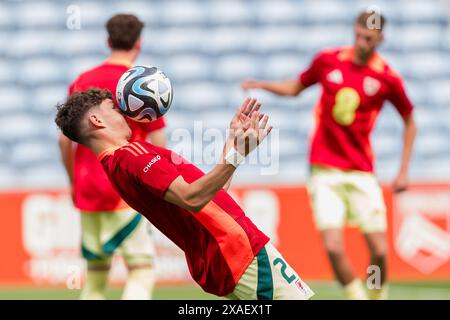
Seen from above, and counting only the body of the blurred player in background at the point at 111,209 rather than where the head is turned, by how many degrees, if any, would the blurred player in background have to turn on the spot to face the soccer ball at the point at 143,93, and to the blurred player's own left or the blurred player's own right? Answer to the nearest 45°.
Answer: approximately 135° to the blurred player's own right

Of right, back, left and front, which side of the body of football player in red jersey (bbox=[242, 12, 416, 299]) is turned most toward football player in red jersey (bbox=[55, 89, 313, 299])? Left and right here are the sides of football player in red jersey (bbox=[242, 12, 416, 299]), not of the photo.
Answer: front

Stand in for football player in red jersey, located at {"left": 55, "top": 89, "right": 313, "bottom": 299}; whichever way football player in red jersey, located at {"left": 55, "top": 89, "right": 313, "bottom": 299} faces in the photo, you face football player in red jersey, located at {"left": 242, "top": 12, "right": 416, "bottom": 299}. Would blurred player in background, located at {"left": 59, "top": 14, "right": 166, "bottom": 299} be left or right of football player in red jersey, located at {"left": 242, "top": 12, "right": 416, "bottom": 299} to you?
left

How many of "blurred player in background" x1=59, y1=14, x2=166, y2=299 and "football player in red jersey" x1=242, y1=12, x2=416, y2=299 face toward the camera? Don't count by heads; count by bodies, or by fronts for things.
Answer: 1

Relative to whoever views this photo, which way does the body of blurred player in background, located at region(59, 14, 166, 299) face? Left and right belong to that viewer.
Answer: facing away from the viewer and to the right of the viewer

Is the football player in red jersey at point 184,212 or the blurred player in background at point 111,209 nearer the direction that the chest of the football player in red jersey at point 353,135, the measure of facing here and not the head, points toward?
the football player in red jersey

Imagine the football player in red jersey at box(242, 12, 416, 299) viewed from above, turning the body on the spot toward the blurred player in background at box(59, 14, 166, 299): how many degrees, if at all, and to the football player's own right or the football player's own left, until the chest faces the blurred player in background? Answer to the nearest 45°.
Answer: approximately 45° to the football player's own right

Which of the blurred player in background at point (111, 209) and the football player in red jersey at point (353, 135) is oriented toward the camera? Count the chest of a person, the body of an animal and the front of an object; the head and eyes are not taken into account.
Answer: the football player in red jersey

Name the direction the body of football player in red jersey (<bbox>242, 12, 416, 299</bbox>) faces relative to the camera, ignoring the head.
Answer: toward the camera

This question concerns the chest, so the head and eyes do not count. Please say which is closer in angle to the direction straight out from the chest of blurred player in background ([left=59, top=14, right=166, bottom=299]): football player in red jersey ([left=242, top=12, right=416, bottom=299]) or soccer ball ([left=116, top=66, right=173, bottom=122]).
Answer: the football player in red jersey

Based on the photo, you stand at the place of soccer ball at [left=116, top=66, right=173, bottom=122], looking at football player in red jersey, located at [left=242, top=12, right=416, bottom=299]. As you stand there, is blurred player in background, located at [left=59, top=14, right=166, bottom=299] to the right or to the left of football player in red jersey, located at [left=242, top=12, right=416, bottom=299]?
left

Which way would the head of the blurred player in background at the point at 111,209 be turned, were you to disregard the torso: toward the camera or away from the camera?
away from the camera
